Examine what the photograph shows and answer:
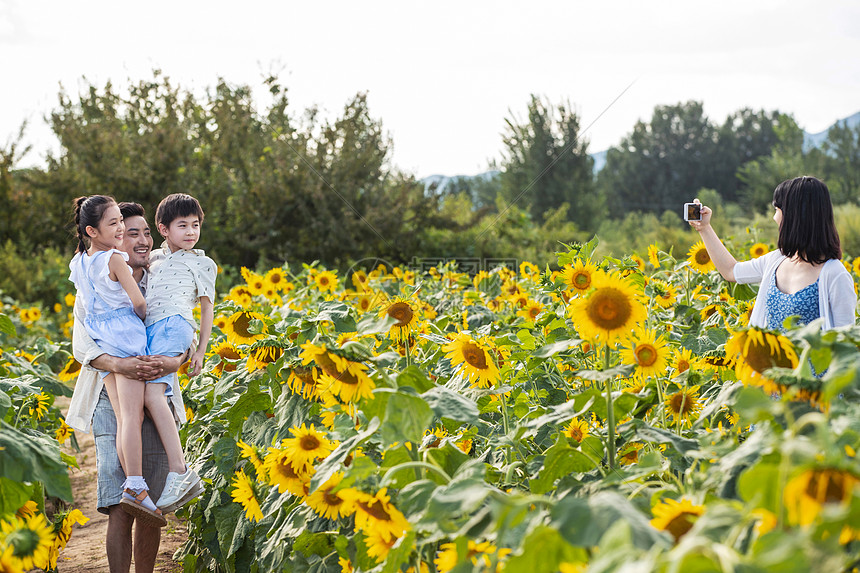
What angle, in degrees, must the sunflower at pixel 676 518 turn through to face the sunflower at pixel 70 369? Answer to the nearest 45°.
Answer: approximately 135° to its right

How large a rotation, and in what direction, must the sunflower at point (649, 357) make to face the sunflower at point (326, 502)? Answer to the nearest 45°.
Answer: approximately 45° to its right

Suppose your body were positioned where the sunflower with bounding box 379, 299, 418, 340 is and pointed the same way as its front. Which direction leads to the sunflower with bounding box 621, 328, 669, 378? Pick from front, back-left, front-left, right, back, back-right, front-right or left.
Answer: front-left

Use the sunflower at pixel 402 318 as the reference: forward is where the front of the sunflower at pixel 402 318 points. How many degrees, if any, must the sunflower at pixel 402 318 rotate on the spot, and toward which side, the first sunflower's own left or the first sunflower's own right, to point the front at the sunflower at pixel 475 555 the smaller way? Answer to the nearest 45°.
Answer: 0° — it already faces it

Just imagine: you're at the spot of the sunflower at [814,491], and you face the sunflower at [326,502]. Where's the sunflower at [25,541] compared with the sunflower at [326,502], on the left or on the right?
left

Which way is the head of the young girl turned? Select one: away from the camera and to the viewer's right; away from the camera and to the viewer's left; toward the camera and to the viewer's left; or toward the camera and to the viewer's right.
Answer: toward the camera and to the viewer's right

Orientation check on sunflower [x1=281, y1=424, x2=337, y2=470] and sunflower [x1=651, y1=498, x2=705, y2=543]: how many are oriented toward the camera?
2
